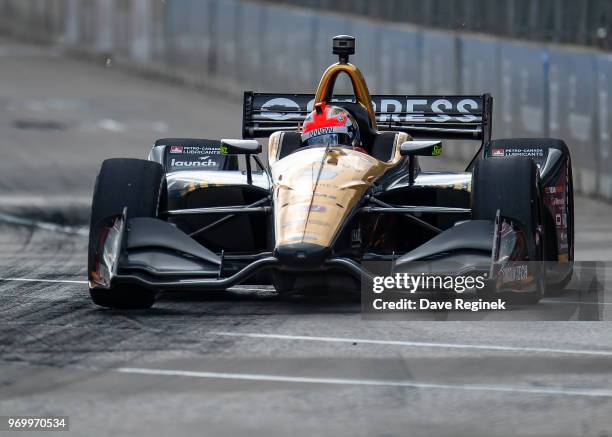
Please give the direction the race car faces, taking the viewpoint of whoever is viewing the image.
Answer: facing the viewer

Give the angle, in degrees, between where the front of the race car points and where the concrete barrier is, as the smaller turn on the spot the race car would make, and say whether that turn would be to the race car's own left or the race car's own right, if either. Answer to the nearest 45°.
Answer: approximately 180°
